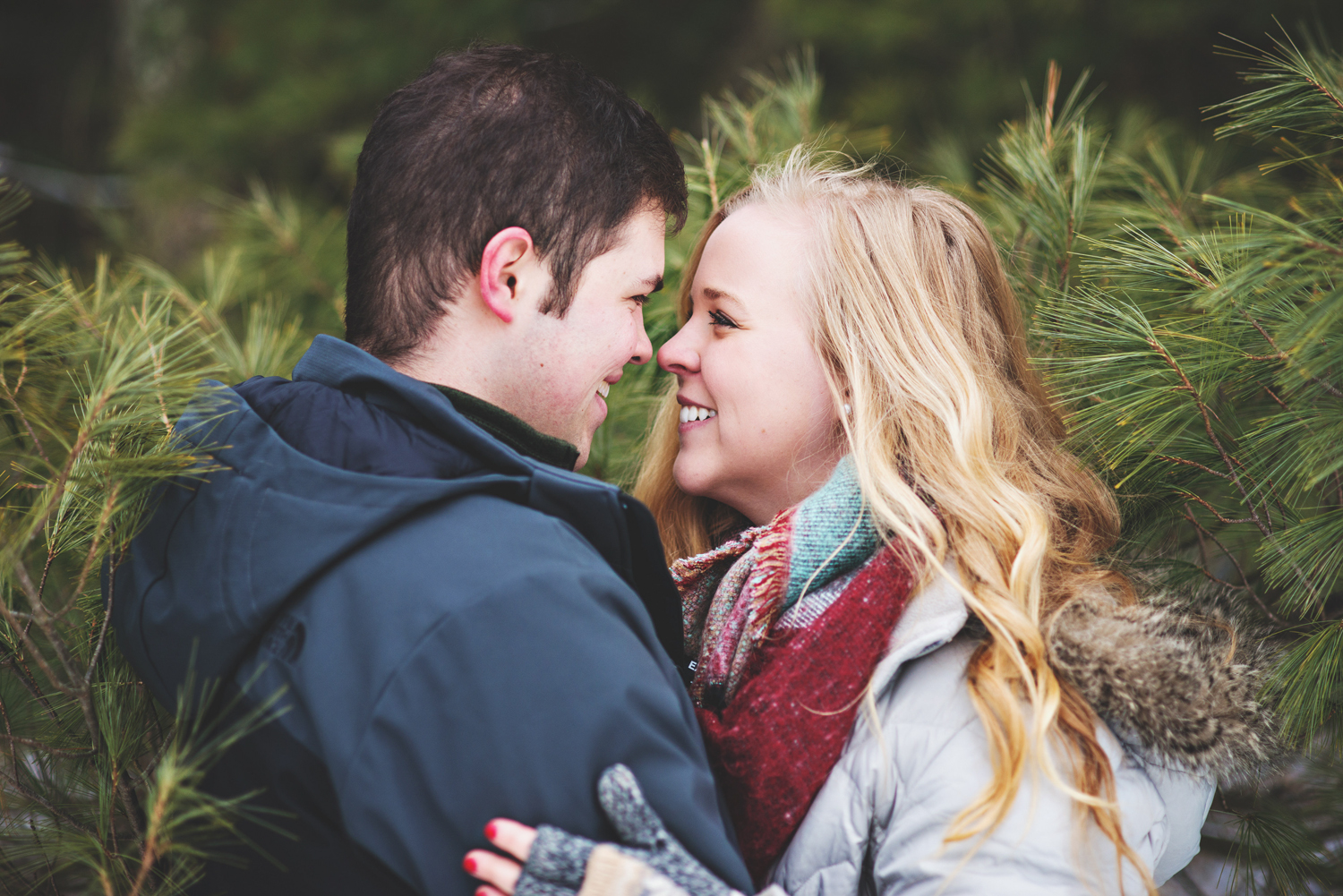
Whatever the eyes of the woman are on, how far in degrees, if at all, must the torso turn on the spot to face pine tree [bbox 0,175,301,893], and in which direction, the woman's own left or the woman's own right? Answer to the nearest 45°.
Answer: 0° — they already face it

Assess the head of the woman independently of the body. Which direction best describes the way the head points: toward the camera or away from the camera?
toward the camera

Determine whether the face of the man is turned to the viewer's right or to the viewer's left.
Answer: to the viewer's right

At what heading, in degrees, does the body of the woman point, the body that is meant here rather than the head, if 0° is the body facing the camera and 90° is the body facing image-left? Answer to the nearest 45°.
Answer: approximately 90°
